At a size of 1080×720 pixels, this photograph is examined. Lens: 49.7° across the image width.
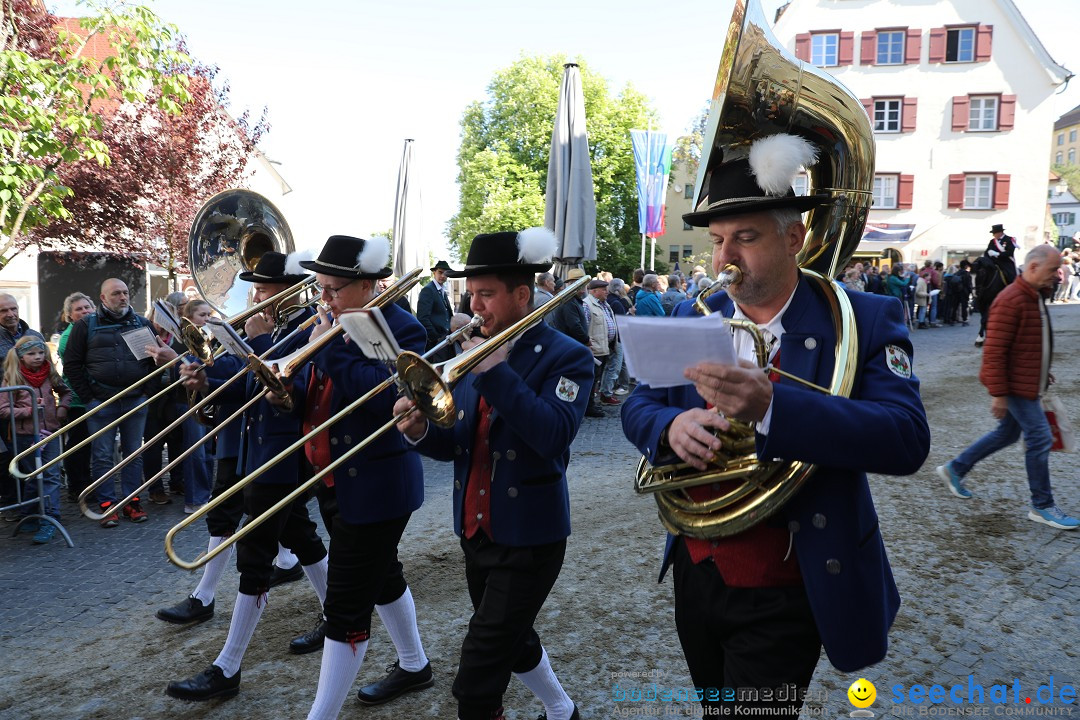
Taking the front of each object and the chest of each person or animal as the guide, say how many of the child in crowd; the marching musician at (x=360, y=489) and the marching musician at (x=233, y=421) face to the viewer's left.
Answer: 2

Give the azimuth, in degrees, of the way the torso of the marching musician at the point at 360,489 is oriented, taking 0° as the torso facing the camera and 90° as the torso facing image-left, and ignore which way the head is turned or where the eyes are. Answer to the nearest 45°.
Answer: approximately 90°

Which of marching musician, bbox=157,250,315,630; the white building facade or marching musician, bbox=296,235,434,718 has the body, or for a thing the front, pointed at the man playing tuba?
the white building facade

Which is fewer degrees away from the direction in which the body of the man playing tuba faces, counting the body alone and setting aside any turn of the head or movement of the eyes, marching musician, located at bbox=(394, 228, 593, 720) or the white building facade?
the marching musician

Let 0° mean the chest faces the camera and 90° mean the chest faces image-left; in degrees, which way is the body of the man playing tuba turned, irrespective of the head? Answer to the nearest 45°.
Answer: approximately 45°

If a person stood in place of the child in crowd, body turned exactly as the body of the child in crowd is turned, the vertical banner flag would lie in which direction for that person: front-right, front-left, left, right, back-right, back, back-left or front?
left

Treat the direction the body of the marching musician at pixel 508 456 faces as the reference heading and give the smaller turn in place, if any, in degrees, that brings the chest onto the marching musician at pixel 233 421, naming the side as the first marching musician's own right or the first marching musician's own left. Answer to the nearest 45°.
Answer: approximately 90° to the first marching musician's own right

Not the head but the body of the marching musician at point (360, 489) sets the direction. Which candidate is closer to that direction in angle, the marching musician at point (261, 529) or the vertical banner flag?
the marching musician

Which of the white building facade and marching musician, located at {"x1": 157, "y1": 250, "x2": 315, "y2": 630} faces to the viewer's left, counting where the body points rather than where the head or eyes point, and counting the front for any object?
the marching musician
